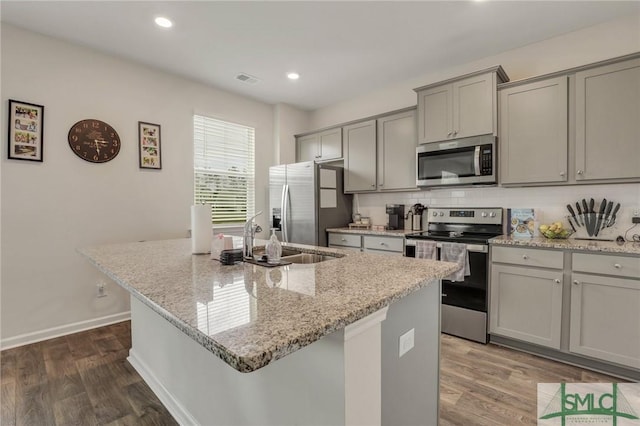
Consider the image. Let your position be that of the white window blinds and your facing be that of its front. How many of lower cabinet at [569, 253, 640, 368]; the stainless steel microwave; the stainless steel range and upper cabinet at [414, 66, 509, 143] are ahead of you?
4

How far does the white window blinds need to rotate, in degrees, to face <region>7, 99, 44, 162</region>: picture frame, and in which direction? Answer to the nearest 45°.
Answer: approximately 90° to its right

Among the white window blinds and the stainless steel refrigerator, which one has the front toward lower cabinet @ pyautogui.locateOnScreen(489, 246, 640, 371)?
the white window blinds

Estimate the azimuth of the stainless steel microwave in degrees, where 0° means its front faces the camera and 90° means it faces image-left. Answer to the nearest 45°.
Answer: approximately 45°

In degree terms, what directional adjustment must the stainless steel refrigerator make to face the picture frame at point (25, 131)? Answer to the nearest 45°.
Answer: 0° — it already faces it

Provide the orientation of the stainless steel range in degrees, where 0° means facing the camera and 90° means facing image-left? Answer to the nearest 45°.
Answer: approximately 45°

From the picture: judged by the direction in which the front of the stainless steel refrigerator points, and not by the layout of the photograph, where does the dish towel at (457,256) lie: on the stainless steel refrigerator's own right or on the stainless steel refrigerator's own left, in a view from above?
on the stainless steel refrigerator's own left

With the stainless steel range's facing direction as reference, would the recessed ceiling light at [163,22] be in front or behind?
in front

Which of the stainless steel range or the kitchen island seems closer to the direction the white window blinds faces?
the stainless steel range

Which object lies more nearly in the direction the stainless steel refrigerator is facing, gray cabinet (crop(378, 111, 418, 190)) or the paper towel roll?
the paper towel roll
